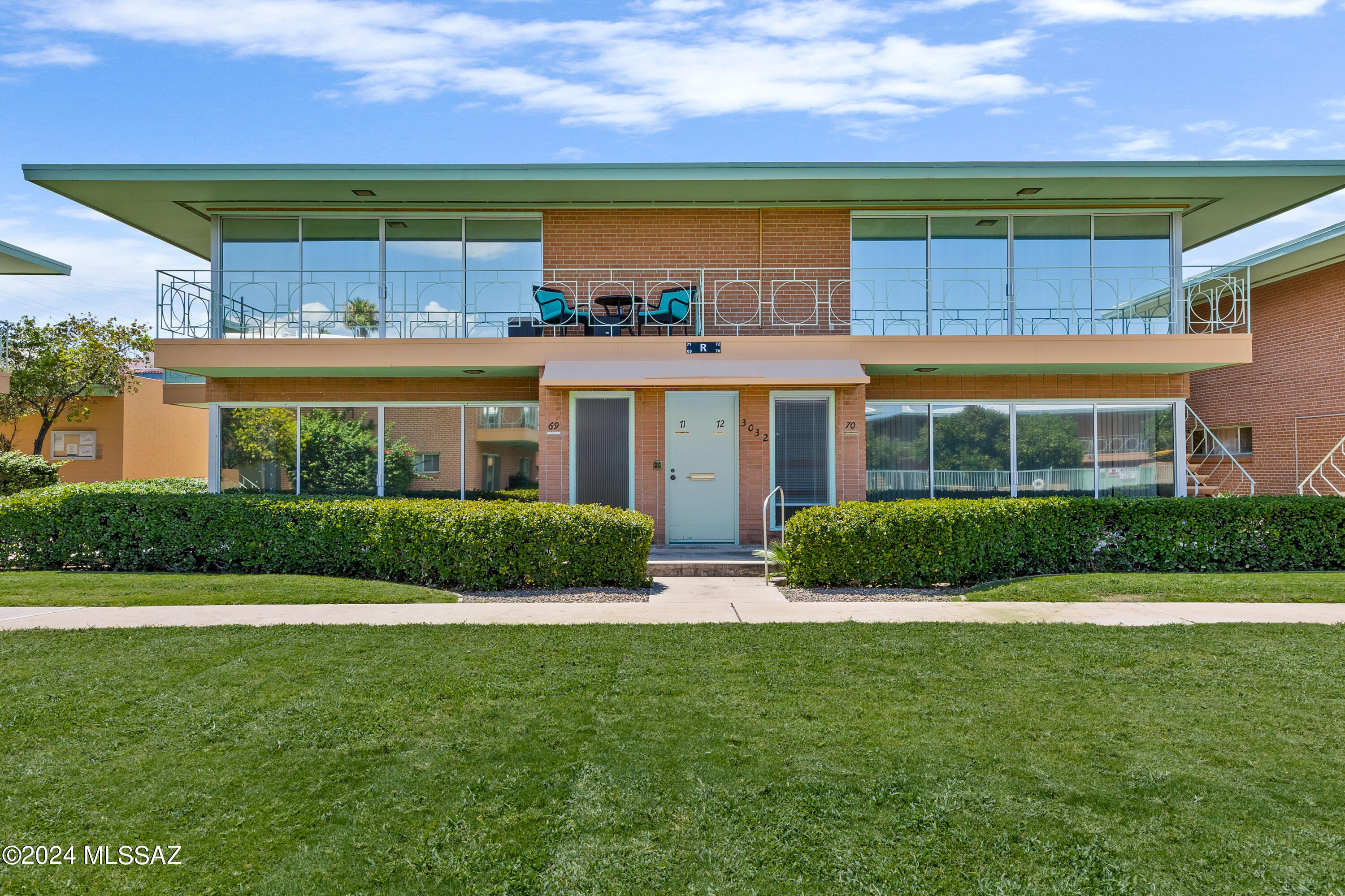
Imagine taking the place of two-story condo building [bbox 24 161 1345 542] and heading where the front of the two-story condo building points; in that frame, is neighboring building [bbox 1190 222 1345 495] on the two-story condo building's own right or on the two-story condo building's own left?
on the two-story condo building's own left

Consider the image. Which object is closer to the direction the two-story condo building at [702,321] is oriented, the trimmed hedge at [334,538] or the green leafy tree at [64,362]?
the trimmed hedge

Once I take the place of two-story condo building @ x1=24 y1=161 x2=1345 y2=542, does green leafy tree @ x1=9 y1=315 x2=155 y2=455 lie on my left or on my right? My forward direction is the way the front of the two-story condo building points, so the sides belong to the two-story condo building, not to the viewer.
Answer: on my right

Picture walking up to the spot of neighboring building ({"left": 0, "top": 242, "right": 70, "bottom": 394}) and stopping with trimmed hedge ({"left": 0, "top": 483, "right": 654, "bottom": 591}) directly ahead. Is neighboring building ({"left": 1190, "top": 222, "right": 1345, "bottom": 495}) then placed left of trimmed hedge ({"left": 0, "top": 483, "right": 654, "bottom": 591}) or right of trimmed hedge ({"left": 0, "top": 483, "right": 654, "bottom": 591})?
left

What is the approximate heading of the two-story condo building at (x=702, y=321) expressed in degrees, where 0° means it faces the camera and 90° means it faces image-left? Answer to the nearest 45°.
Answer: approximately 0°

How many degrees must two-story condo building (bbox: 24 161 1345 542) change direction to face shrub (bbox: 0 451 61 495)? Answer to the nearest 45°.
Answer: approximately 90° to its right

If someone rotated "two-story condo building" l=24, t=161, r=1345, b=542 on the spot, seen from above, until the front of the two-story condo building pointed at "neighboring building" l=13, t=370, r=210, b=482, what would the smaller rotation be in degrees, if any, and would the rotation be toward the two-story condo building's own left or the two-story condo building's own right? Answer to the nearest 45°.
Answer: approximately 135° to the two-story condo building's own right

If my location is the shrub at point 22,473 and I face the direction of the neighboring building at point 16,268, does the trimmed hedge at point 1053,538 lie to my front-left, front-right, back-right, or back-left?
back-right

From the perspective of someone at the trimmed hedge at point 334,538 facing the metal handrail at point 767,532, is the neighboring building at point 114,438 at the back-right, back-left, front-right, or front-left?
back-left

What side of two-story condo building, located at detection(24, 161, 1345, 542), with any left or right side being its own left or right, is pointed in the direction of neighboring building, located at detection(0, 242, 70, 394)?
right
